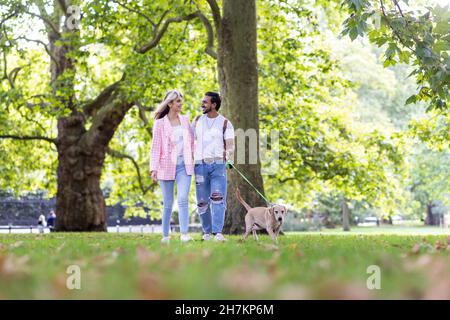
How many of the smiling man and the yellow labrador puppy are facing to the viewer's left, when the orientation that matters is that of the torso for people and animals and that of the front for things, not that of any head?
0

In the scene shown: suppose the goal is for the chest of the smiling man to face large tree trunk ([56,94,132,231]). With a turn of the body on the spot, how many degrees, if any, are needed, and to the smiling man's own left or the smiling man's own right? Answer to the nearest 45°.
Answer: approximately 180°

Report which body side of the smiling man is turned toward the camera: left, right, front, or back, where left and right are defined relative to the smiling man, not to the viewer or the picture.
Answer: front

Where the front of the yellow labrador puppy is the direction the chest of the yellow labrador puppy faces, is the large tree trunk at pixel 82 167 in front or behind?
behind

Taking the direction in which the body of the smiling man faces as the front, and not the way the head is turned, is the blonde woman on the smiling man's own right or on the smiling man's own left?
on the smiling man's own right

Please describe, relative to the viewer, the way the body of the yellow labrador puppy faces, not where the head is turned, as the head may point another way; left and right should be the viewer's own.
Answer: facing the viewer and to the right of the viewer

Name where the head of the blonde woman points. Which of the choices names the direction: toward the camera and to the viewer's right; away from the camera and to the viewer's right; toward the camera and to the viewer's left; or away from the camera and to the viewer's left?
toward the camera and to the viewer's right

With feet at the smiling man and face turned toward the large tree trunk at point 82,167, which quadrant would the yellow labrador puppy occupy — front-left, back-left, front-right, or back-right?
back-right

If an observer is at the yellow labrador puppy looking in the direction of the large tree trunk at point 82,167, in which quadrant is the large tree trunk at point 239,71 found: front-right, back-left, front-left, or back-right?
front-right
